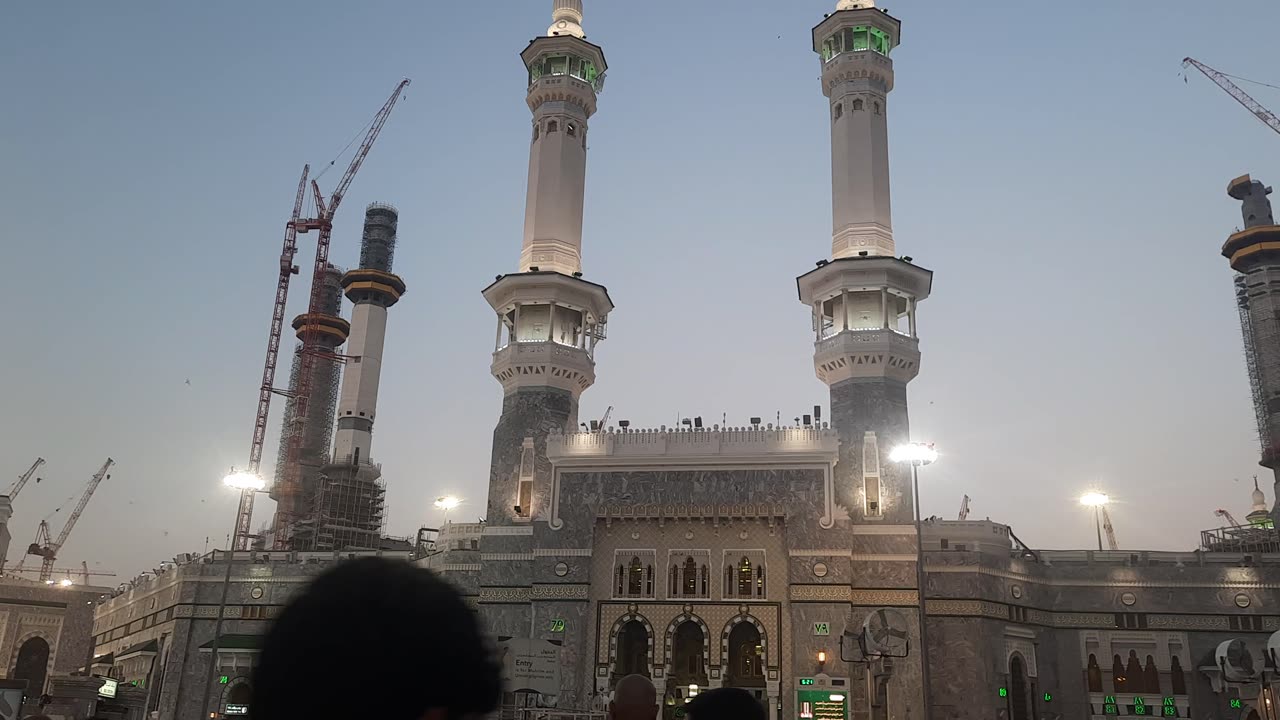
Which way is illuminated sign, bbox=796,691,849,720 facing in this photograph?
toward the camera
